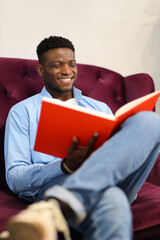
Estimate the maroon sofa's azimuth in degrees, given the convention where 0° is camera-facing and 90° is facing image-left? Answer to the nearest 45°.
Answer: approximately 0°

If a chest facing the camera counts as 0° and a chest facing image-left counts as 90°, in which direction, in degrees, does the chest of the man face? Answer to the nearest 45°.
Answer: approximately 315°

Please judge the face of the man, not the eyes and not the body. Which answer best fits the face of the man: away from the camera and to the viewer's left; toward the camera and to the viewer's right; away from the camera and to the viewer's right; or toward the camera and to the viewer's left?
toward the camera and to the viewer's right
